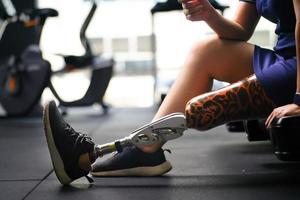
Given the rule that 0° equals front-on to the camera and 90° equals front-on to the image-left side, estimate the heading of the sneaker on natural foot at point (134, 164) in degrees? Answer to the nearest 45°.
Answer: approximately 90°

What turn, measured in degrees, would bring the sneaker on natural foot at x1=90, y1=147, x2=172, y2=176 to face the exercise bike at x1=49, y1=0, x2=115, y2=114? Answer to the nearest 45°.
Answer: approximately 90° to its right

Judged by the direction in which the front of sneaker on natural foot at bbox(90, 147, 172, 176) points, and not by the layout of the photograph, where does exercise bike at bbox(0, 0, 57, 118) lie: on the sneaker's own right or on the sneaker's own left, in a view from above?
on the sneaker's own right
